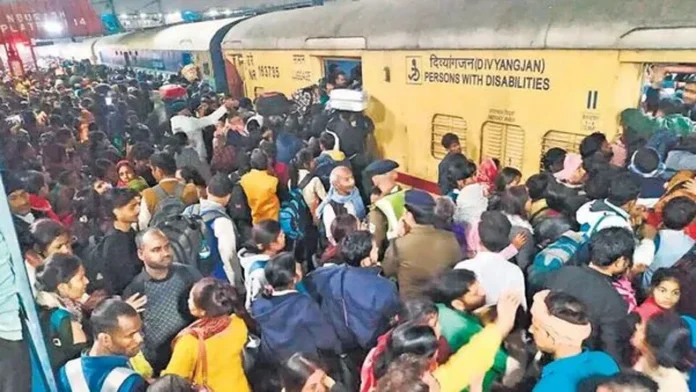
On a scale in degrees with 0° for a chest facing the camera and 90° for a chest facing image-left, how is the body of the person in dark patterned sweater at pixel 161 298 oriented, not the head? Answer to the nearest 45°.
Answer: approximately 315°

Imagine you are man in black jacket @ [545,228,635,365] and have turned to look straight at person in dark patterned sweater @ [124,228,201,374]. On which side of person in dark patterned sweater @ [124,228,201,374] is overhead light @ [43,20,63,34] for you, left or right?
right

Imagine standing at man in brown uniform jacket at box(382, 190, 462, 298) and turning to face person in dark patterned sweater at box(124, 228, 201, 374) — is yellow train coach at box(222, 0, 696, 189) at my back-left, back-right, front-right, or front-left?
back-right

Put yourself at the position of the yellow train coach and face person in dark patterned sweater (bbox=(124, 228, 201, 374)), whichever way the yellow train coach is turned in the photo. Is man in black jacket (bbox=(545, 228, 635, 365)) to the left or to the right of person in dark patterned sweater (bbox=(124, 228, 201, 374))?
left

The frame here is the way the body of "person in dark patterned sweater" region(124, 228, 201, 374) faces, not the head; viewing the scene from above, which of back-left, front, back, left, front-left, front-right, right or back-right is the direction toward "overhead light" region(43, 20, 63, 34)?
back-left

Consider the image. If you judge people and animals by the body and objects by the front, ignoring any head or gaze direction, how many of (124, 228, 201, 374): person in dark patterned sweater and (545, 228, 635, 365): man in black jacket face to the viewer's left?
0
